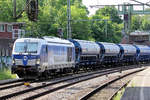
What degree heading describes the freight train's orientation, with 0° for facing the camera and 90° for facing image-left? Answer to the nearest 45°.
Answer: approximately 45°
